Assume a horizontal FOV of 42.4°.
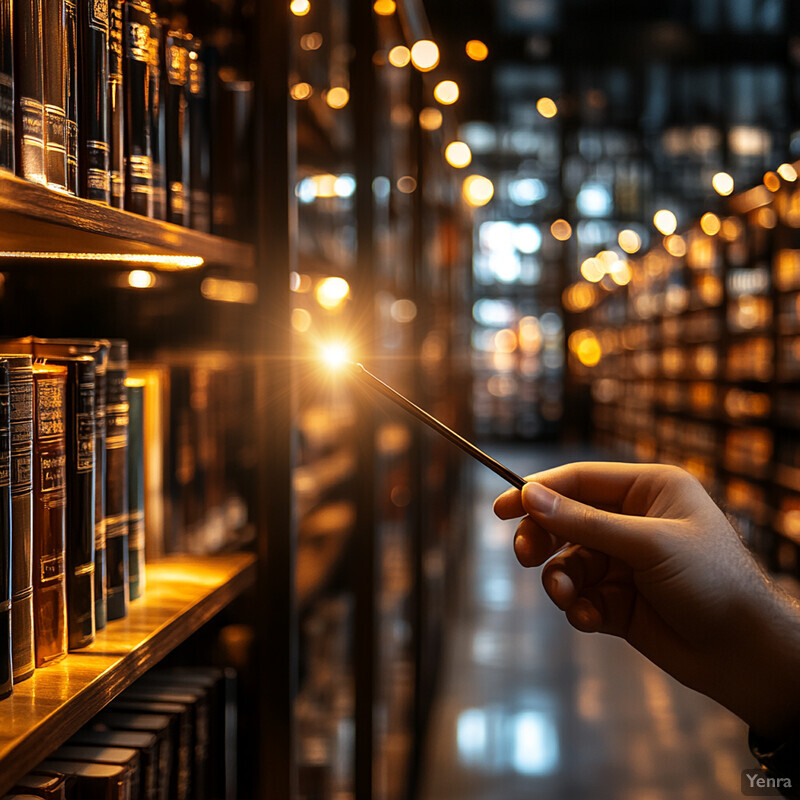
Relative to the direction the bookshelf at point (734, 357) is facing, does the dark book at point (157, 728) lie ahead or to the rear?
ahead

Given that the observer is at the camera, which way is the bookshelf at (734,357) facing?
facing the viewer and to the left of the viewer

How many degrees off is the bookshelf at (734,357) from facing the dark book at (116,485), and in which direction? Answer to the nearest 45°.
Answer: approximately 45° to its left

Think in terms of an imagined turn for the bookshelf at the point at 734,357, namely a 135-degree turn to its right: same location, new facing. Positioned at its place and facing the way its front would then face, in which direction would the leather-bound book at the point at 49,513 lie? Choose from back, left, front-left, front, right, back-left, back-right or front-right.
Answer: back

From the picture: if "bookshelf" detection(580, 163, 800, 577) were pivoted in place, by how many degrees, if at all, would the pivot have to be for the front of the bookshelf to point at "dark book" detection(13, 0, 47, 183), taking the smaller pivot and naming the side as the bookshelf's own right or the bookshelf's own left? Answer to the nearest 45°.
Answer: approximately 45° to the bookshelf's own left

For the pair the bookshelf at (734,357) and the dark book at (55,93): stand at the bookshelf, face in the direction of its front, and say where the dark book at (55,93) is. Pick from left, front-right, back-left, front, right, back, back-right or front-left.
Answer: front-left

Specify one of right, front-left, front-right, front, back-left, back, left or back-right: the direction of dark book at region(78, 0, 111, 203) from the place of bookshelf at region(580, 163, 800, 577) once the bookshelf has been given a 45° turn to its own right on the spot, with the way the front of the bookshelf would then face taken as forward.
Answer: left

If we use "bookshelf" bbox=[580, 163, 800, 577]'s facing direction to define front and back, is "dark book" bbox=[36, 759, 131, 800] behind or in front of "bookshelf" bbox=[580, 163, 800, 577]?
in front

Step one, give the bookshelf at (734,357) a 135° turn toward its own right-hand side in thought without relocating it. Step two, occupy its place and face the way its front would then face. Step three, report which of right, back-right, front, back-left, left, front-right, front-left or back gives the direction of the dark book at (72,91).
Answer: back

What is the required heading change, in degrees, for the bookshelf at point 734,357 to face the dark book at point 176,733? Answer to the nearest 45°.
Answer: approximately 45° to its left

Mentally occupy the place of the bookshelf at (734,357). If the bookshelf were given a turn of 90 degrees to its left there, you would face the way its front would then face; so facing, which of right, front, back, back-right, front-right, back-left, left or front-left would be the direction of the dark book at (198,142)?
front-right

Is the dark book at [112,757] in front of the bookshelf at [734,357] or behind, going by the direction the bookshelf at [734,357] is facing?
in front

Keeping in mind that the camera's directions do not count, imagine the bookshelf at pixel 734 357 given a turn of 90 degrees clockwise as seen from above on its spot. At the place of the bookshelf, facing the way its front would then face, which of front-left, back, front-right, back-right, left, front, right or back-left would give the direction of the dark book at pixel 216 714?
back-left

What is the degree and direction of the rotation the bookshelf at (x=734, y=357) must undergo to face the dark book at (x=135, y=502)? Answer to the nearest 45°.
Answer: approximately 45° to its left

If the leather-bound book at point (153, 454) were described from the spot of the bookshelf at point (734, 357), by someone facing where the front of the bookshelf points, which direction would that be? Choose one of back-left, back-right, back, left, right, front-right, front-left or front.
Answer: front-left
